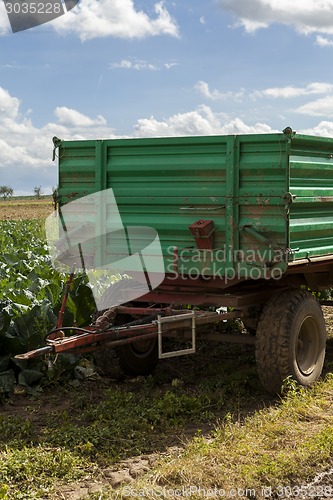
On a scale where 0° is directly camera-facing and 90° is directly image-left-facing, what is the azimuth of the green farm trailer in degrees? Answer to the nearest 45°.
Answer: approximately 45°
